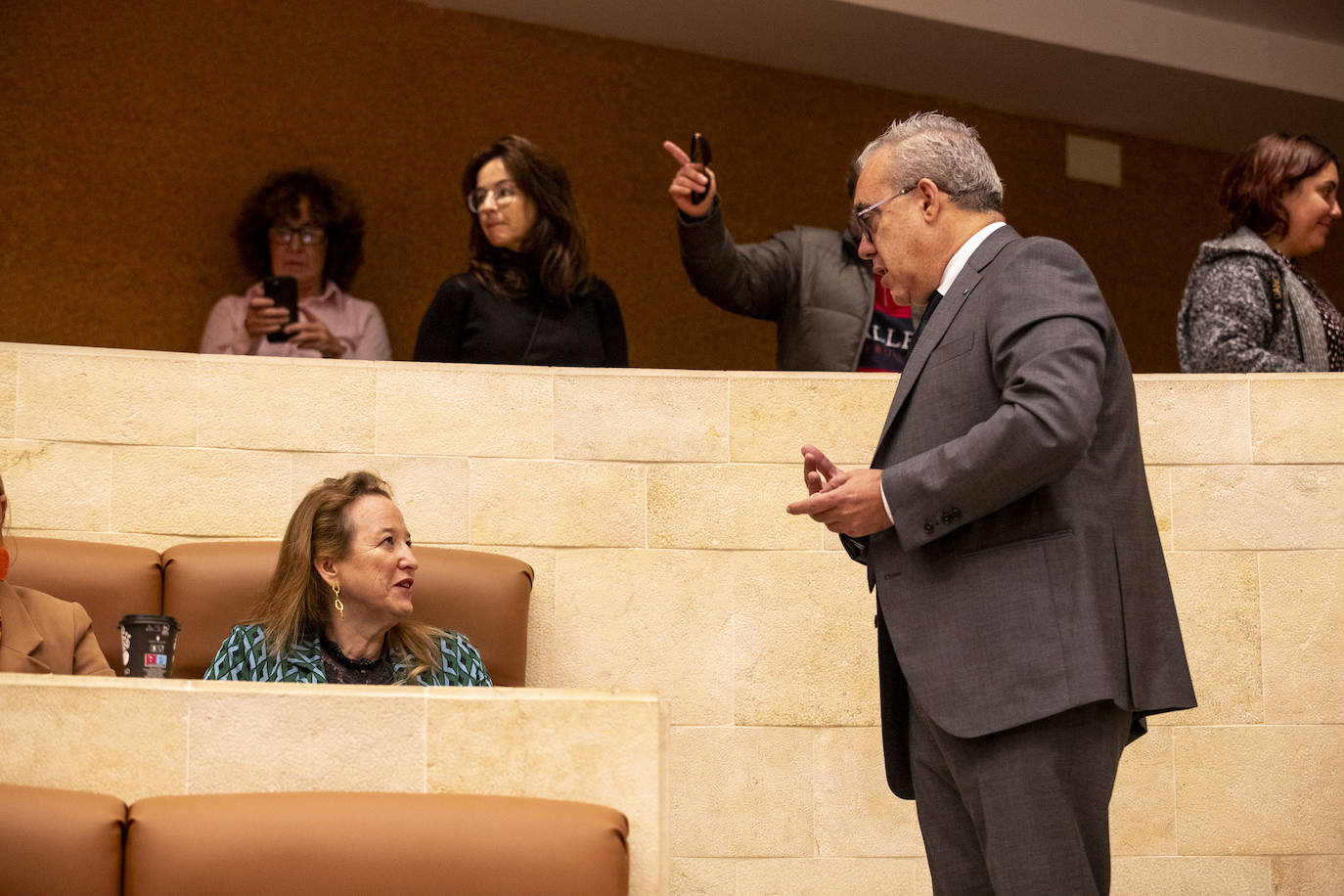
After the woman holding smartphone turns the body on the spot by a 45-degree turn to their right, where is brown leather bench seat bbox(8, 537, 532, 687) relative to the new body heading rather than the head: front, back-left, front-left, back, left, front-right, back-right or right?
front-left

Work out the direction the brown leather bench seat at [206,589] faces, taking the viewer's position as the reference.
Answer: facing the viewer

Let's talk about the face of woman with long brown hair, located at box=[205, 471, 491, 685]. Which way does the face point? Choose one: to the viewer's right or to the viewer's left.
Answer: to the viewer's right

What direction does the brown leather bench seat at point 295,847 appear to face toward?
toward the camera

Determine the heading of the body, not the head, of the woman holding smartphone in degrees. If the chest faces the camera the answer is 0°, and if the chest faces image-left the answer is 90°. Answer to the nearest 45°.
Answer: approximately 0°

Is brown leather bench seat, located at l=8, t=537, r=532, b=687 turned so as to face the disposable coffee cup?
yes

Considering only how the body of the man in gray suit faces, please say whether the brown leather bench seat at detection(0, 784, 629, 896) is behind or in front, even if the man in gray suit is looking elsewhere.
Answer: in front

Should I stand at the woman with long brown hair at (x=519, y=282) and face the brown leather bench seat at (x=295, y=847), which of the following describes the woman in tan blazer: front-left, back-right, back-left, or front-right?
front-right

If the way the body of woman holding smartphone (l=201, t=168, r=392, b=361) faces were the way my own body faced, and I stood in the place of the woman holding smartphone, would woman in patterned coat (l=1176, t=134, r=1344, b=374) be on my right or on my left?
on my left

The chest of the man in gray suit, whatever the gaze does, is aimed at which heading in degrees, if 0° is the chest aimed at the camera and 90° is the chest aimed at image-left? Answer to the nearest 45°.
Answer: approximately 90°

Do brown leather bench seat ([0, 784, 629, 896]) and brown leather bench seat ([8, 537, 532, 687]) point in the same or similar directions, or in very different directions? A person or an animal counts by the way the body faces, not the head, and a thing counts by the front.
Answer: same or similar directions

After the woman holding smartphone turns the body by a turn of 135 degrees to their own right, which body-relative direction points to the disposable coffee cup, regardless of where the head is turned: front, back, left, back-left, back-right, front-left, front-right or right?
back-left

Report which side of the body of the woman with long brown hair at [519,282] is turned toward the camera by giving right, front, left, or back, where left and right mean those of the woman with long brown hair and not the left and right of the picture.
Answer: front

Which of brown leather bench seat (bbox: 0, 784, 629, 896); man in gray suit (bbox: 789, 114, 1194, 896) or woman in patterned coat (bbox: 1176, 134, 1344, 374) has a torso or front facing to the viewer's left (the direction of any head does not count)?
the man in gray suit

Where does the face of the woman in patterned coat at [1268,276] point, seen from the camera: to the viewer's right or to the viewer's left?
to the viewer's right
